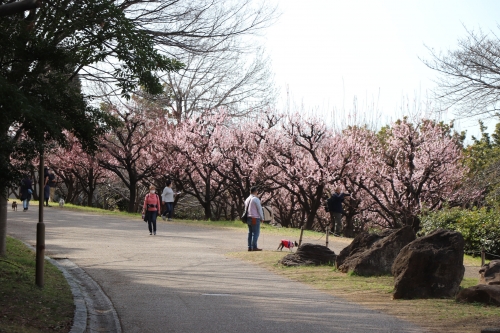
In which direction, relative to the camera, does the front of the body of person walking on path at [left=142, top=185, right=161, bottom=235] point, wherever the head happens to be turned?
toward the camera

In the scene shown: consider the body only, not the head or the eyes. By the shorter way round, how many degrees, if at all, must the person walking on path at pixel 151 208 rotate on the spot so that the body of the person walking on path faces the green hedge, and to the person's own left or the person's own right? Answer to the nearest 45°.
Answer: approximately 90° to the person's own left

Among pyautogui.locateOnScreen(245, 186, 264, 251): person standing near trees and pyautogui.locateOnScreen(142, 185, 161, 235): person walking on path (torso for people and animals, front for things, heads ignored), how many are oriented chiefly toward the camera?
1

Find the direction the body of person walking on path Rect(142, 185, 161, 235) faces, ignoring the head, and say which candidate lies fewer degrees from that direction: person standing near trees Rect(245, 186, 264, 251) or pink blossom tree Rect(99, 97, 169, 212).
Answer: the person standing near trees

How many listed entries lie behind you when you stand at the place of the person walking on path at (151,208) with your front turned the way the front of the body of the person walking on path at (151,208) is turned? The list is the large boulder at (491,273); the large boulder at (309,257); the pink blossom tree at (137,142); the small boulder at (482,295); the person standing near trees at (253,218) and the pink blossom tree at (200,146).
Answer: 2

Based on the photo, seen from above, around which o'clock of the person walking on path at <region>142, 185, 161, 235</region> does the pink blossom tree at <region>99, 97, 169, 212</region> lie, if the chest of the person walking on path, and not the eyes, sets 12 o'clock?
The pink blossom tree is roughly at 6 o'clock from the person walking on path.

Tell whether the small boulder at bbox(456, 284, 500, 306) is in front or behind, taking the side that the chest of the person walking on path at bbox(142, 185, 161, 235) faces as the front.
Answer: in front

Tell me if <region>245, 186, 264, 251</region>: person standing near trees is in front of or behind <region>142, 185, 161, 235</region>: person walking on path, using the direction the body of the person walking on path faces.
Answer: in front
